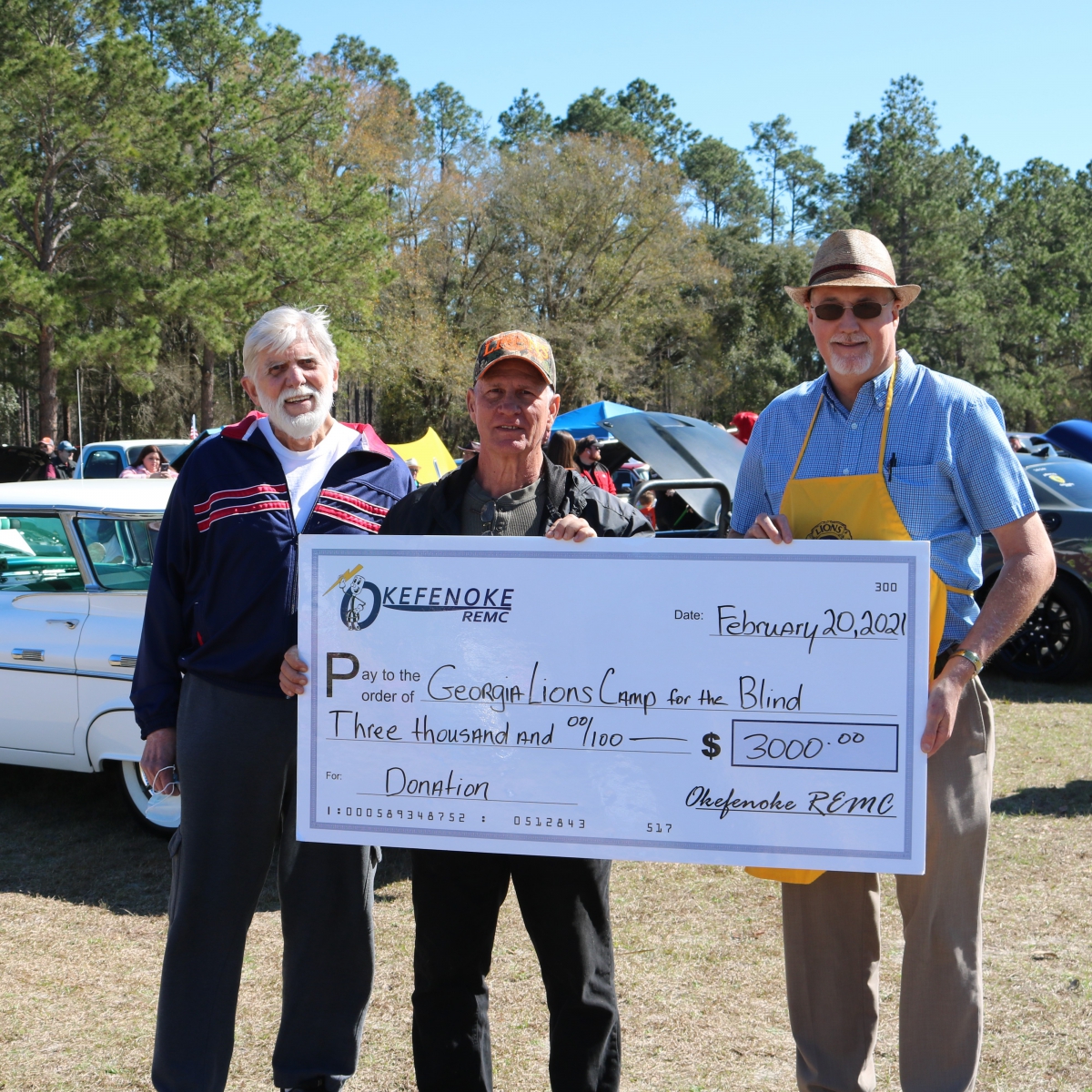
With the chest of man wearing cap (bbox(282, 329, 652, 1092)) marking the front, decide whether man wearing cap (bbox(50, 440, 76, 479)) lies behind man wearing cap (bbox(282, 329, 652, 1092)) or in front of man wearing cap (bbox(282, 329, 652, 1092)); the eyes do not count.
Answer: behind

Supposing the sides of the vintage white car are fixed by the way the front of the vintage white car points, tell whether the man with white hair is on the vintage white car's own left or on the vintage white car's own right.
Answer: on the vintage white car's own left

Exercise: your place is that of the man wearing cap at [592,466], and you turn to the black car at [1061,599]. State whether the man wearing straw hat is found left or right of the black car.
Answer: right

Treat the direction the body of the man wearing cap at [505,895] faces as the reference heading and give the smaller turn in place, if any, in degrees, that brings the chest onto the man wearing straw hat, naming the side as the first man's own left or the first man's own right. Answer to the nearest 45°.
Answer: approximately 90° to the first man's own left

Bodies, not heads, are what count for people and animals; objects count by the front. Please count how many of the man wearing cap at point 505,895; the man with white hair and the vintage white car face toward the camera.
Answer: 2

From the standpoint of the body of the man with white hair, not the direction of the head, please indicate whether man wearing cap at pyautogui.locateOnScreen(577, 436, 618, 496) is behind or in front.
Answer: behind

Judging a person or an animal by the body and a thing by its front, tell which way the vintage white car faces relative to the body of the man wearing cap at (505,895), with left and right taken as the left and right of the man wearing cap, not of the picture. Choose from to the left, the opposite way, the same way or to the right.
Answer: to the right

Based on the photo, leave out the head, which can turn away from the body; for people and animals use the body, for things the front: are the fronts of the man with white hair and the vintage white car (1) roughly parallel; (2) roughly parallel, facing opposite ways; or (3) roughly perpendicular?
roughly perpendicular

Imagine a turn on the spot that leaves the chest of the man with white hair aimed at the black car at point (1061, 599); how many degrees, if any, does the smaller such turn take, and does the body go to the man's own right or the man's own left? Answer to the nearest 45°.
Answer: approximately 135° to the man's own left

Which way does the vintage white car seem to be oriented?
to the viewer's left
